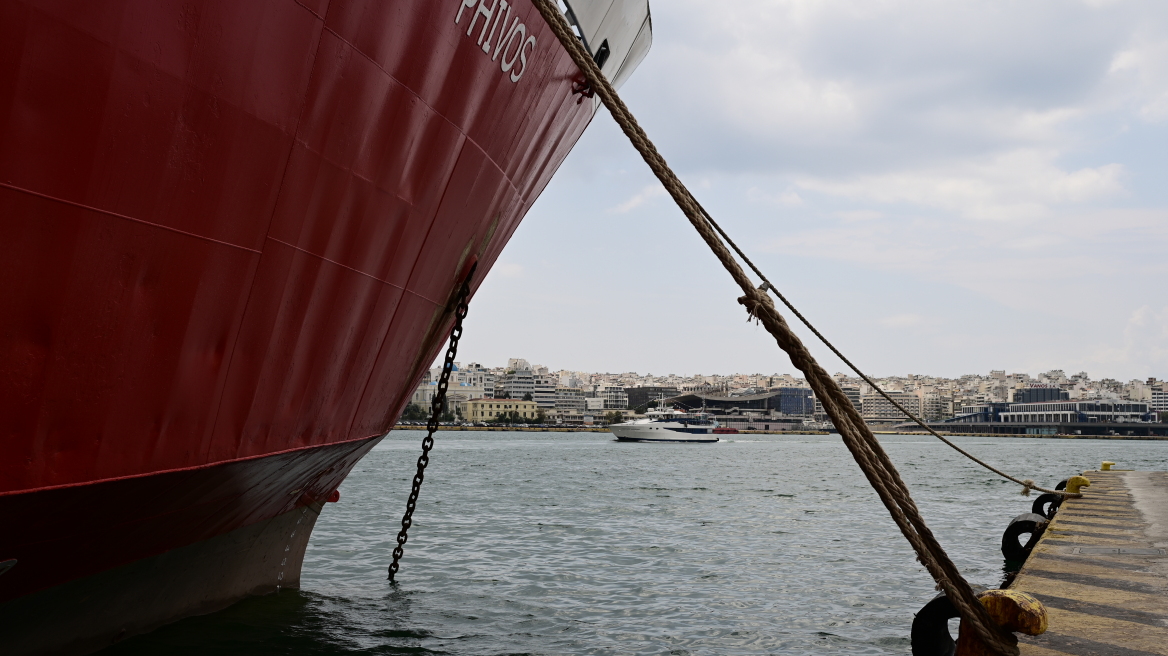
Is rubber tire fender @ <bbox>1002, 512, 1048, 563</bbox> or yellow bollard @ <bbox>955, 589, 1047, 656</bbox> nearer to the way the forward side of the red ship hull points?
the rubber tire fender

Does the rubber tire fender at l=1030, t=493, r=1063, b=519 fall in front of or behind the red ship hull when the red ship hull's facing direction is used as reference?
in front

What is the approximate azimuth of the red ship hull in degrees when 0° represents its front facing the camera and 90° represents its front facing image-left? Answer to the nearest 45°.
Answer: approximately 225°

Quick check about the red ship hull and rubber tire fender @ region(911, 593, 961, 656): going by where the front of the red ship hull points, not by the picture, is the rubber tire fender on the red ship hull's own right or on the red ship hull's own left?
on the red ship hull's own right

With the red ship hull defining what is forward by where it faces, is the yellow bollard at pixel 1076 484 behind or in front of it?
in front

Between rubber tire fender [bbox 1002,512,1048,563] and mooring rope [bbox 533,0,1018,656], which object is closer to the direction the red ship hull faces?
the rubber tire fender

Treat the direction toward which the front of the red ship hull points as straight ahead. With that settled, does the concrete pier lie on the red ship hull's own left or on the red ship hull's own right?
on the red ship hull's own right

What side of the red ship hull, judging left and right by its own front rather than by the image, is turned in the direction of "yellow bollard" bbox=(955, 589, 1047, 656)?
right
